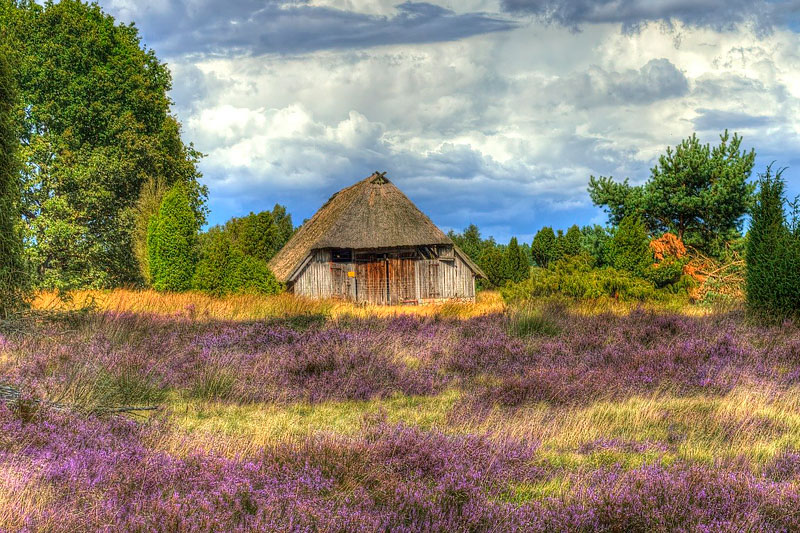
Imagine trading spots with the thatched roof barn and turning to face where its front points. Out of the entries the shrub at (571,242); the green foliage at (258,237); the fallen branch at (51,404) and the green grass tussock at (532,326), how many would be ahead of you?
2

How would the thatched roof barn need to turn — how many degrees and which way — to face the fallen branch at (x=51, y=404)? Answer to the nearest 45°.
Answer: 0° — it already faces it

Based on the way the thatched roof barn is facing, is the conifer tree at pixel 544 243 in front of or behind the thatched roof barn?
behind

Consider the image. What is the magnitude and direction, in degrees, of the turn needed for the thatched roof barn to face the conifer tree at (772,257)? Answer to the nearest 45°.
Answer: approximately 45° to its left

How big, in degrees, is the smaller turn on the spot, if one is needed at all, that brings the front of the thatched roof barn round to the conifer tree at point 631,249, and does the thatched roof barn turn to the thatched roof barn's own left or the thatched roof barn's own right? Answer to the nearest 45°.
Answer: approximately 45° to the thatched roof barn's own left

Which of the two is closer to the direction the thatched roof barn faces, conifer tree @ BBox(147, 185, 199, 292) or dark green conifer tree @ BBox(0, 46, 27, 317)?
the dark green conifer tree

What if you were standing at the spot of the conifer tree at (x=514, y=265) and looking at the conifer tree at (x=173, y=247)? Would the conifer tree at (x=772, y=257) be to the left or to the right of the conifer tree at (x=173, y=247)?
left

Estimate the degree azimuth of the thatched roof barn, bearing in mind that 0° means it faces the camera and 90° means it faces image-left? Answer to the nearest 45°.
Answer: approximately 0°

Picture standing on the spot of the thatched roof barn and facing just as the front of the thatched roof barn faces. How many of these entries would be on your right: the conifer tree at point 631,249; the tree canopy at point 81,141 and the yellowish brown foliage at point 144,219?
2
